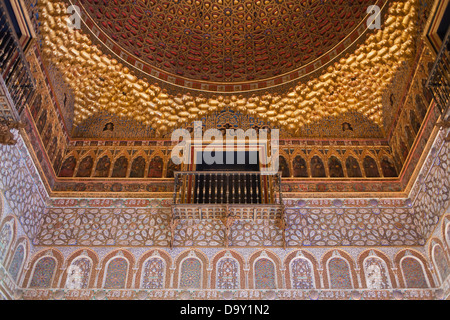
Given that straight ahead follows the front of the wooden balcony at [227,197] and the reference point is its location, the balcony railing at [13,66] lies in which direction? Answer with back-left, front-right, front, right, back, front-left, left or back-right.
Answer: front-right

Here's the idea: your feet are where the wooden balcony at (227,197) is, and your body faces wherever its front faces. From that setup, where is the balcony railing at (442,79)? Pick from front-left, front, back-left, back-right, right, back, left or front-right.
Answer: front-left

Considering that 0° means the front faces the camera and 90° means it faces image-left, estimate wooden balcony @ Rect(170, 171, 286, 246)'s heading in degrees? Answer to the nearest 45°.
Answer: approximately 0°
